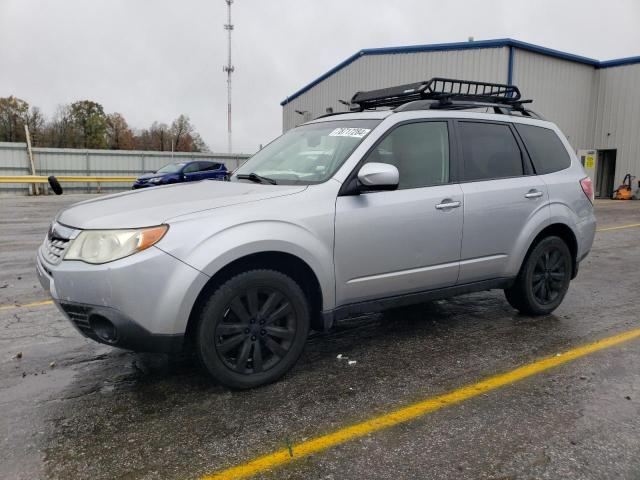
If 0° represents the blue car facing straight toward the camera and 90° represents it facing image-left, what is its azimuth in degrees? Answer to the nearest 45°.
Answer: approximately 45°

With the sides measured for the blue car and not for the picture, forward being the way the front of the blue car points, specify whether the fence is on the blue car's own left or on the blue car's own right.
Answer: on the blue car's own right

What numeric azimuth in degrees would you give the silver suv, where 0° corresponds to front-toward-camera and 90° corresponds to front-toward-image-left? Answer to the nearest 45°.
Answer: approximately 45°

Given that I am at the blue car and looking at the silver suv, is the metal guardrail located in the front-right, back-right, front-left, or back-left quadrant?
back-right

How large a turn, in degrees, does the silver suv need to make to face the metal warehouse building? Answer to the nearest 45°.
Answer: approximately 180°

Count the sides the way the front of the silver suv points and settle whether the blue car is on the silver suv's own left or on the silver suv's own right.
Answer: on the silver suv's own right

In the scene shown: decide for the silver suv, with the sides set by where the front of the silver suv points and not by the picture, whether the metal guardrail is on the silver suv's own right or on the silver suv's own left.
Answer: on the silver suv's own right

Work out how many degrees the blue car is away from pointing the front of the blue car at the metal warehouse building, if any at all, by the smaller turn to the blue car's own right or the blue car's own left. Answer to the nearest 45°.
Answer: approximately 135° to the blue car's own left

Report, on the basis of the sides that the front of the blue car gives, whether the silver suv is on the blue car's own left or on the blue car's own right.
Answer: on the blue car's own left
